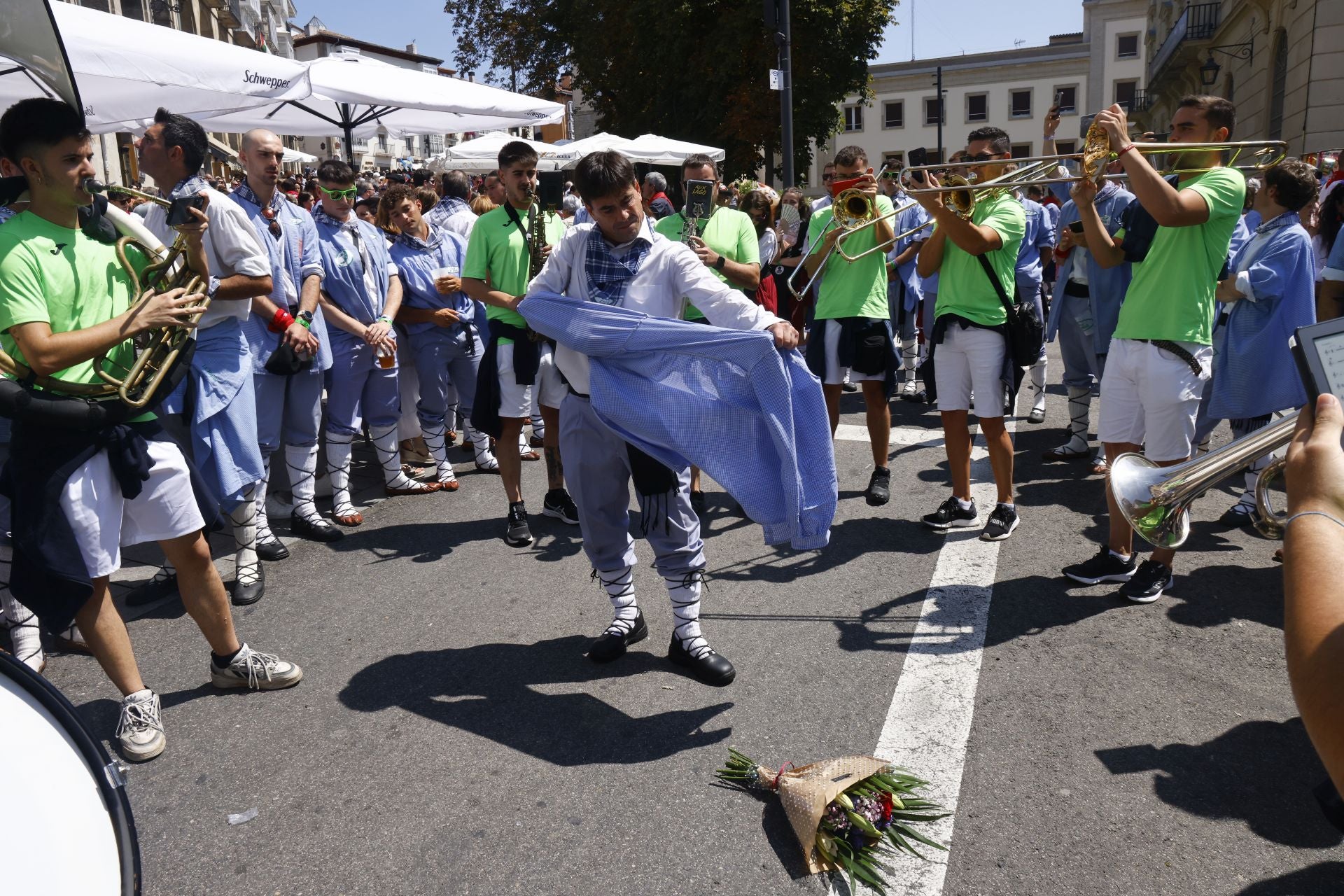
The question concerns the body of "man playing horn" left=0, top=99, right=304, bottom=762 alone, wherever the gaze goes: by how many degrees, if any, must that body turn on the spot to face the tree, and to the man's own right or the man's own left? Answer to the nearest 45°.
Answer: approximately 90° to the man's own left

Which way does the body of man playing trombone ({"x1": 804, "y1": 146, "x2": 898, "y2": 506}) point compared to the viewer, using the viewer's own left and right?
facing the viewer

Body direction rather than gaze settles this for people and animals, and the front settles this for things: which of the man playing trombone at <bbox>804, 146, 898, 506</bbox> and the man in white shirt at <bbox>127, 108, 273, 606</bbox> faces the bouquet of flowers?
the man playing trombone

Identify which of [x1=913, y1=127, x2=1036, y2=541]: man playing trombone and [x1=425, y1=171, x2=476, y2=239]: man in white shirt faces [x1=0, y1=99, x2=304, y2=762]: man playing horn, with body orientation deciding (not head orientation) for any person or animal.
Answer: the man playing trombone

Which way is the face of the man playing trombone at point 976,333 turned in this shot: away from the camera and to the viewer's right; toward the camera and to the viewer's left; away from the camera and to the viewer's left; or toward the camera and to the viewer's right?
toward the camera and to the viewer's left

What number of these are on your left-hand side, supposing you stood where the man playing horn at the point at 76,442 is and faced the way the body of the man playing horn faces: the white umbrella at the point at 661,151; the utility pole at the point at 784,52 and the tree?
3

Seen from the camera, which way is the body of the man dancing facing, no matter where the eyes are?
toward the camera

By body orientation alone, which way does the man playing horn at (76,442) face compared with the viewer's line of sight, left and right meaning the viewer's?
facing the viewer and to the right of the viewer

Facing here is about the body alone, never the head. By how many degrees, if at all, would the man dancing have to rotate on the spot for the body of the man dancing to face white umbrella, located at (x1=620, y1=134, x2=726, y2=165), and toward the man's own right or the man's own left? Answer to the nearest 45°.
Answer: approximately 180°

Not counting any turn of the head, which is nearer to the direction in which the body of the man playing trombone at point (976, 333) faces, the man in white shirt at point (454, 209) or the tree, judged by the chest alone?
the man in white shirt

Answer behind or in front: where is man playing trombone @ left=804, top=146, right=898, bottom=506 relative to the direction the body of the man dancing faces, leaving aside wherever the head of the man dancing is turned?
behind

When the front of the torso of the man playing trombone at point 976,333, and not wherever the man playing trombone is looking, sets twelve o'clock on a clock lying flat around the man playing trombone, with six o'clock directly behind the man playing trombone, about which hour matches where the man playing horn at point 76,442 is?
The man playing horn is roughly at 12 o'clock from the man playing trombone.
